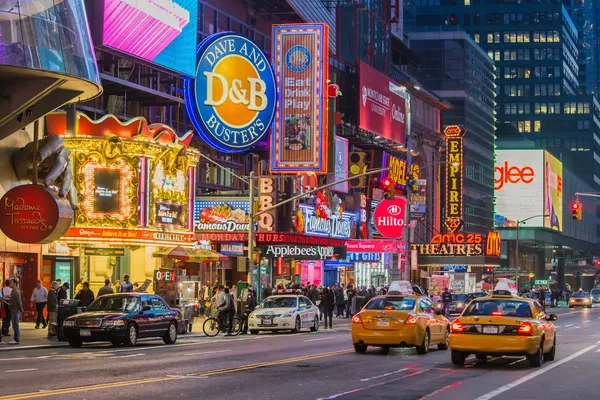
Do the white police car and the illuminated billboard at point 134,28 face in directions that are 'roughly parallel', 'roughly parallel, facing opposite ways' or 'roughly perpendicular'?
roughly perpendicular

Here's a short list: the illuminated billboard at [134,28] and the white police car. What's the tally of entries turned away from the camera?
0

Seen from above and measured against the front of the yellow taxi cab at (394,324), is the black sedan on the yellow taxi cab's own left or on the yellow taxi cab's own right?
on the yellow taxi cab's own left

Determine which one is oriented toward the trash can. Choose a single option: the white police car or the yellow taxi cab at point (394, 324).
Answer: the white police car

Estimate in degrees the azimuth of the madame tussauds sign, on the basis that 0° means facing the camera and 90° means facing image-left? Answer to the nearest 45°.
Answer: approximately 45°

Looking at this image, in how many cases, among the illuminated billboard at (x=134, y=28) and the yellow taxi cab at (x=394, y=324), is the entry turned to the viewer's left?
0

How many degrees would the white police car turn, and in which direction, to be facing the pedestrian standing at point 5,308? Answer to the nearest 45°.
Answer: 0° — it already faces them

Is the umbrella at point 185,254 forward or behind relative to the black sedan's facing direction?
behind

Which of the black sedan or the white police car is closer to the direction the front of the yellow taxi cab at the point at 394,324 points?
the white police car

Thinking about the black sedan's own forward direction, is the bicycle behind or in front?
behind

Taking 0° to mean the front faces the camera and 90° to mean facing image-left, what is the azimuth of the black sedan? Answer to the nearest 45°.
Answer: approximately 45°

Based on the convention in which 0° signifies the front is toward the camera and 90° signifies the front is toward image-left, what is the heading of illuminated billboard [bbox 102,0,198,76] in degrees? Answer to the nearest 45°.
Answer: approximately 315°
